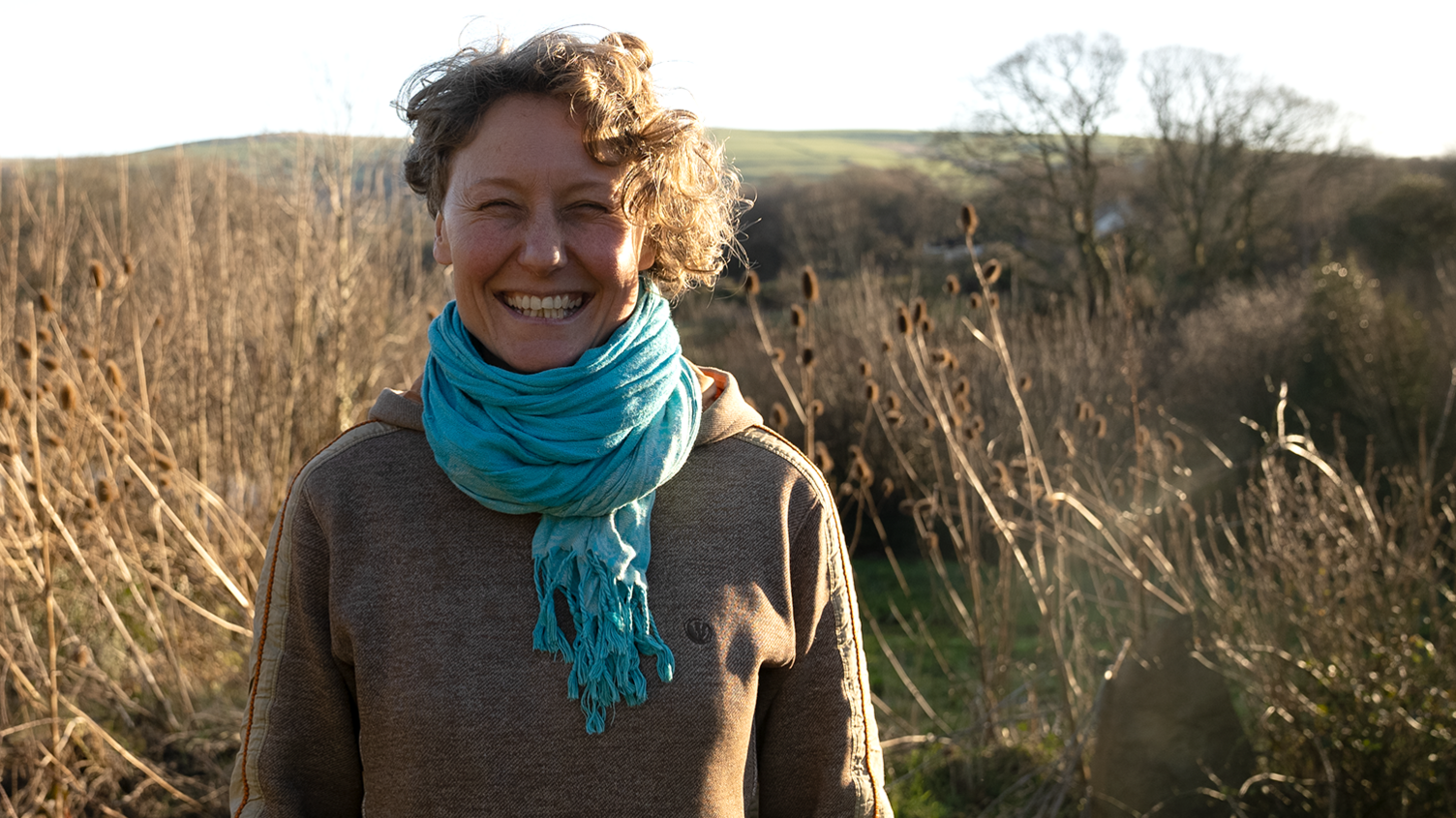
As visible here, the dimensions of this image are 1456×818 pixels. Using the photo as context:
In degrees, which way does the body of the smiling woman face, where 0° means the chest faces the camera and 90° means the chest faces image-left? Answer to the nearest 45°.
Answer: approximately 0°

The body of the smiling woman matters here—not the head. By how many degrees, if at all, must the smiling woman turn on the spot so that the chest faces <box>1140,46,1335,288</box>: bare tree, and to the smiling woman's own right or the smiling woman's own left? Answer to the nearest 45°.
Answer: approximately 135° to the smiling woman's own left

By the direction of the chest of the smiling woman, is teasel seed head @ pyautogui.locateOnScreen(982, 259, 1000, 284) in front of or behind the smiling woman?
behind
